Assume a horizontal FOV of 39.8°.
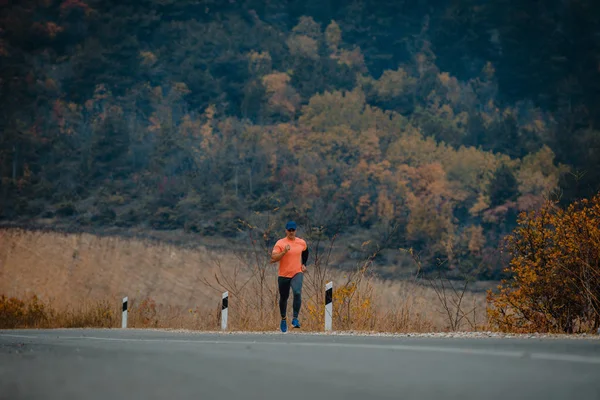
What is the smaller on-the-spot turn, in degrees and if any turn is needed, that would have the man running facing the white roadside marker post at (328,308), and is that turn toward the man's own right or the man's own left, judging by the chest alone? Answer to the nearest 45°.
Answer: approximately 135° to the man's own left

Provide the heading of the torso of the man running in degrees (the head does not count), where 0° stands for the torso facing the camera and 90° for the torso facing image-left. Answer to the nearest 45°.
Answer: approximately 0°

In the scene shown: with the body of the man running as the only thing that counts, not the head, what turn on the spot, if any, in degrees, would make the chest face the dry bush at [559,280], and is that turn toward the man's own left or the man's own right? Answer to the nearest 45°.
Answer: approximately 90° to the man's own left
